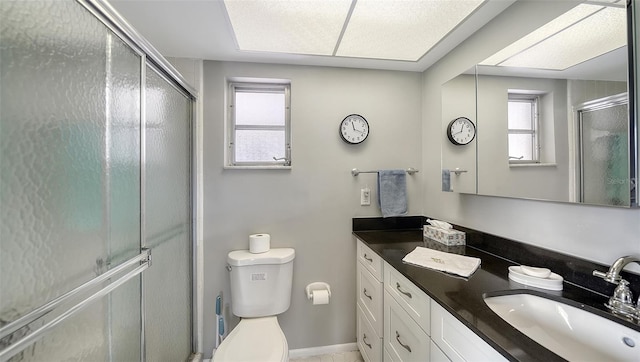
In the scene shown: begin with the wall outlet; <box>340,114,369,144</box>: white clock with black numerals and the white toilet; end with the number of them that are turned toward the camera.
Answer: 3

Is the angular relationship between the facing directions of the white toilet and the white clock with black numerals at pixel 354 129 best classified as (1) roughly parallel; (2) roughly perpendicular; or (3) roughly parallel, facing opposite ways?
roughly parallel

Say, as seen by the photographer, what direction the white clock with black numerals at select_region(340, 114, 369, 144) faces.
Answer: facing the viewer

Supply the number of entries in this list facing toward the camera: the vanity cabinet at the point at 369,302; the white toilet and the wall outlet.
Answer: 2

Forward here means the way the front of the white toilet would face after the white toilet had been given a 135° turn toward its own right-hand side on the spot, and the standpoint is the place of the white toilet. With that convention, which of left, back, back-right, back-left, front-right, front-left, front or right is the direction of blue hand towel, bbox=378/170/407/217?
back-right

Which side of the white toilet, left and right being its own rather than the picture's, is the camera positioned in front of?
front

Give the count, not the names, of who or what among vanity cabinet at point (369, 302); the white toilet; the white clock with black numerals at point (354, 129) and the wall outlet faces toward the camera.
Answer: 3

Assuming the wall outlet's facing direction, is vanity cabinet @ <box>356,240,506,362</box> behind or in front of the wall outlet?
in front

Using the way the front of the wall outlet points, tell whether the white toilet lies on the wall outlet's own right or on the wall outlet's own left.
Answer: on the wall outlet's own right
